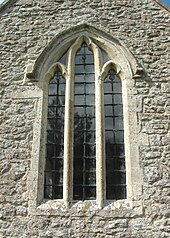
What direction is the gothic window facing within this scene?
toward the camera
